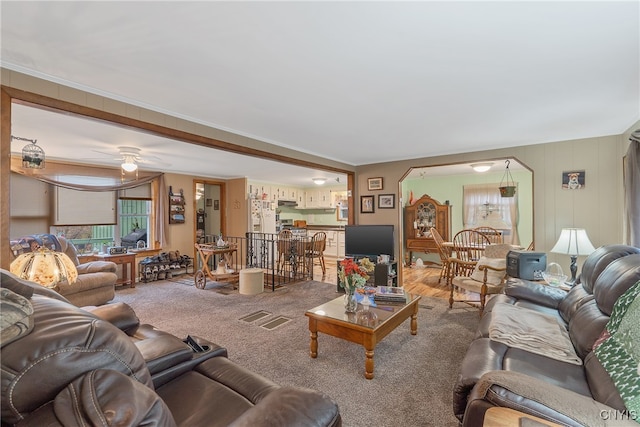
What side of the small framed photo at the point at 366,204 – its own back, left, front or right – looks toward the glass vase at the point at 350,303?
front

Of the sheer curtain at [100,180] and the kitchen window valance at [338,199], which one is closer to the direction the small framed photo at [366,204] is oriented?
the sheer curtain

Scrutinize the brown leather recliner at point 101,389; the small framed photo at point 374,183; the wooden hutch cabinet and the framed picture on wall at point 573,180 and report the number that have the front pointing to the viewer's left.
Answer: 0

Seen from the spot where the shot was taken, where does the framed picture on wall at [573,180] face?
facing the viewer

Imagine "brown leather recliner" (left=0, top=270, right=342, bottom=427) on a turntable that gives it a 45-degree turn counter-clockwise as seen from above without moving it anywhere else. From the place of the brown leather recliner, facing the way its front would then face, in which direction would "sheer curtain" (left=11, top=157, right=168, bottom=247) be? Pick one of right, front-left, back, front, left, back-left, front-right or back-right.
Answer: front

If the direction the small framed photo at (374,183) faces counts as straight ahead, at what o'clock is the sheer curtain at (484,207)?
The sheer curtain is roughly at 8 o'clock from the small framed photo.

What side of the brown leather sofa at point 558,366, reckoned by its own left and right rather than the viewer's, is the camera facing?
left

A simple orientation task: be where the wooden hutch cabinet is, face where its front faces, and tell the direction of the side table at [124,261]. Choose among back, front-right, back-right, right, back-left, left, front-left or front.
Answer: front-right

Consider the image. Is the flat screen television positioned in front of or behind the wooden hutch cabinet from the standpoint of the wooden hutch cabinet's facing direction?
in front

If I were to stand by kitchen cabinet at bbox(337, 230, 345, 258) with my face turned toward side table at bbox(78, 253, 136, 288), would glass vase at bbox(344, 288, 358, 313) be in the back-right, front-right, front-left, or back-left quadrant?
front-left

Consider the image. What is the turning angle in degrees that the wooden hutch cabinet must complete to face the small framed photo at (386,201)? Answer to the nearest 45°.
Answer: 0° — it already faces it

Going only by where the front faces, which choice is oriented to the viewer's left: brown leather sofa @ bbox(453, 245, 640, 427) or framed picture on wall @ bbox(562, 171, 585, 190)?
the brown leather sofa

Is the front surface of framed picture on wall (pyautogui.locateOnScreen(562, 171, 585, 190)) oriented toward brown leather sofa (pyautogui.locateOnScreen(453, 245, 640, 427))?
yes

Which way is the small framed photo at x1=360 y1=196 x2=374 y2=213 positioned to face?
toward the camera

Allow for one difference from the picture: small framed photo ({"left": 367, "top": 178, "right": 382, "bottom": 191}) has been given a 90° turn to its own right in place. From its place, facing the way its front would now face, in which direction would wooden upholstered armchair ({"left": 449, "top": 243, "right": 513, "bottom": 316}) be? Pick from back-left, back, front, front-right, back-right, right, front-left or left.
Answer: back-left

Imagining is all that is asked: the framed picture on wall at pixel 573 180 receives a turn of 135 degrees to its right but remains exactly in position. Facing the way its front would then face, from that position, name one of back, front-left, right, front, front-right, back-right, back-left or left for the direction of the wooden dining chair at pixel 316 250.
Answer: front-left

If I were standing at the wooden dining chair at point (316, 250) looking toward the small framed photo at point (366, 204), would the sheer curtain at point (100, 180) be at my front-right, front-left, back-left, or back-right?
back-right

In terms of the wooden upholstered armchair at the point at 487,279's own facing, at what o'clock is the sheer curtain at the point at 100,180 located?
The sheer curtain is roughly at 1 o'clock from the wooden upholstered armchair.

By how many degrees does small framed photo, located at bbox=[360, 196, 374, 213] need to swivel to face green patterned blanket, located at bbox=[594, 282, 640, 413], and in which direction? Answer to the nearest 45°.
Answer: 0° — it already faces it

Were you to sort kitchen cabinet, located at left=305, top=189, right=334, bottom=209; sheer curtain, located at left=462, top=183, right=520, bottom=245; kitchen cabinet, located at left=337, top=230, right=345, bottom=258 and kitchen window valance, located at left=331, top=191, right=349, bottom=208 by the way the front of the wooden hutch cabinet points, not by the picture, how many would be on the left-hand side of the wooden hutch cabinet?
1

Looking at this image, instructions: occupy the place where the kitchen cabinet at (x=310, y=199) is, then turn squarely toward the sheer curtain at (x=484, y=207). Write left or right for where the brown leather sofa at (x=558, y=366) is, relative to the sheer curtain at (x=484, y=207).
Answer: right
